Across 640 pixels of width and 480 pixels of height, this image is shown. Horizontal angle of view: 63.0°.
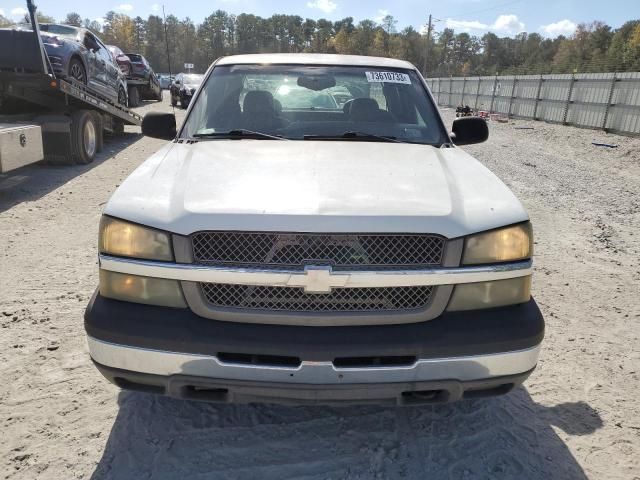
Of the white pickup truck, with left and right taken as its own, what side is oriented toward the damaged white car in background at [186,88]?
back

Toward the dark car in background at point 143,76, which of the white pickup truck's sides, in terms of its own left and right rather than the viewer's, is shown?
back

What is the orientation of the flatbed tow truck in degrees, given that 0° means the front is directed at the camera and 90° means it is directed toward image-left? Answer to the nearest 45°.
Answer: approximately 45°

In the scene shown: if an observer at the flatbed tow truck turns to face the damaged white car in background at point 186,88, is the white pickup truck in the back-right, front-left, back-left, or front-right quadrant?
back-right
